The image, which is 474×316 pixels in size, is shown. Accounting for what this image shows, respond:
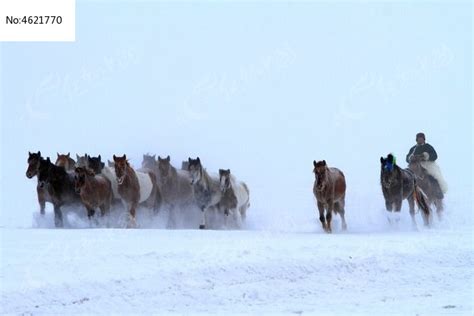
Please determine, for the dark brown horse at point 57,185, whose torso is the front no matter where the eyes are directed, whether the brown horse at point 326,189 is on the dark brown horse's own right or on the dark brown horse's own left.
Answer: on the dark brown horse's own left

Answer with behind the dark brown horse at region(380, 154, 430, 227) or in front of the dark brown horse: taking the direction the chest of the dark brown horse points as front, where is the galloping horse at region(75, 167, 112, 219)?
in front

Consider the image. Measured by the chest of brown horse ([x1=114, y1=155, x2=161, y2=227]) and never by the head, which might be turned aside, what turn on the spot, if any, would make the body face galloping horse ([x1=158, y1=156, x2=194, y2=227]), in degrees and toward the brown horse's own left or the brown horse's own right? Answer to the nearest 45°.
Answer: approximately 180°

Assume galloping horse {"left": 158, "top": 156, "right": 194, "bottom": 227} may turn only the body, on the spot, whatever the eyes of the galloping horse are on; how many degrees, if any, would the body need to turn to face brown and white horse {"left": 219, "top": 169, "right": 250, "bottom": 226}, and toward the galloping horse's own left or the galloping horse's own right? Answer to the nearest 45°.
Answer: approximately 90° to the galloping horse's own left

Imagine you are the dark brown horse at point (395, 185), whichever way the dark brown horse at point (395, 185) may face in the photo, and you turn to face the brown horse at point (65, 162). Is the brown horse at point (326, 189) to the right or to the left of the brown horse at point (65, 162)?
left

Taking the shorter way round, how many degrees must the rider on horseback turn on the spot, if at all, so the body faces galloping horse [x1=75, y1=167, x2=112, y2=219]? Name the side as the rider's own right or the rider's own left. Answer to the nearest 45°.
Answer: approximately 90° to the rider's own right

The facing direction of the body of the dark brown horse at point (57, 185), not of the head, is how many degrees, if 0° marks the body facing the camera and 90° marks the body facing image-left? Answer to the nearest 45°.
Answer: approximately 45°

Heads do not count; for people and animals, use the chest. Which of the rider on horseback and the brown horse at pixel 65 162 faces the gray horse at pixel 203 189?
the rider on horseback

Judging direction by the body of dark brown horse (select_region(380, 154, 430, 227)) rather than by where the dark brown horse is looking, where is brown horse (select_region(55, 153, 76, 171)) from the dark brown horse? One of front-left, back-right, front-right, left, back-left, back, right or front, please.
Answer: front-right

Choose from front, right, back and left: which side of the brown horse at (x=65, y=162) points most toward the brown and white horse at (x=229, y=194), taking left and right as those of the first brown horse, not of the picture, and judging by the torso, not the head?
left

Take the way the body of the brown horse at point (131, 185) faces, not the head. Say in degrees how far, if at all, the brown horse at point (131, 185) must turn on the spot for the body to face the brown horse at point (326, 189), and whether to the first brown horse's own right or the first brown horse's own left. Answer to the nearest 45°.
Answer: approximately 135° to the first brown horse's own left

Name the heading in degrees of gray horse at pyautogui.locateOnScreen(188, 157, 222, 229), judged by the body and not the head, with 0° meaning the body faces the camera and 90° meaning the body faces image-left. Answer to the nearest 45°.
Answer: approximately 45°
